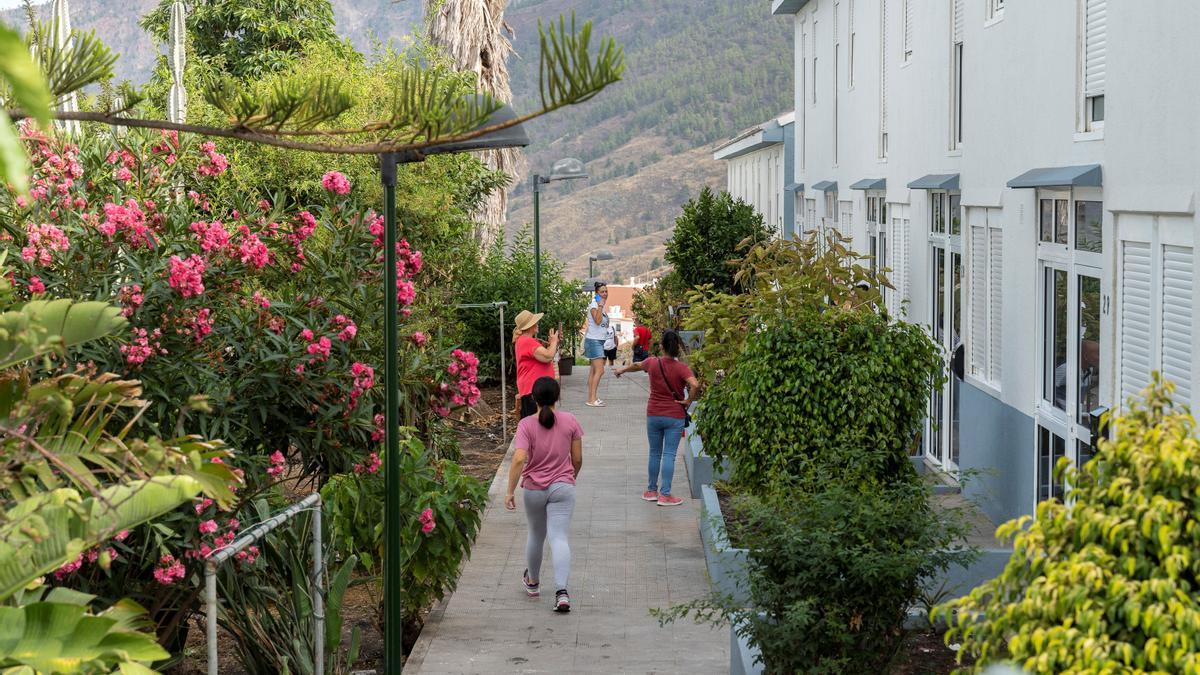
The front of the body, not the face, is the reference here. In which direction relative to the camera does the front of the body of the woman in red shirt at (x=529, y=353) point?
to the viewer's right

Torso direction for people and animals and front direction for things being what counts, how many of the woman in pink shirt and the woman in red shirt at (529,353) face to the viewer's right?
1

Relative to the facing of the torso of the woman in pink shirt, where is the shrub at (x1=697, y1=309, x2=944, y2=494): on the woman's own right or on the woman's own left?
on the woman's own right

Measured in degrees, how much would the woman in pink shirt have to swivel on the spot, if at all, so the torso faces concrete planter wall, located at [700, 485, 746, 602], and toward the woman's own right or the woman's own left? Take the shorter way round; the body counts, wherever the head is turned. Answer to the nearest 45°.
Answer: approximately 90° to the woman's own right

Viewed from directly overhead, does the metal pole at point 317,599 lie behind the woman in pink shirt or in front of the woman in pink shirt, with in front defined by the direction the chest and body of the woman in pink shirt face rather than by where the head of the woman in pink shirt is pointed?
behind

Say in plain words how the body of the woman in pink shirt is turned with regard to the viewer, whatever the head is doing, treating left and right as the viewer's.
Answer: facing away from the viewer

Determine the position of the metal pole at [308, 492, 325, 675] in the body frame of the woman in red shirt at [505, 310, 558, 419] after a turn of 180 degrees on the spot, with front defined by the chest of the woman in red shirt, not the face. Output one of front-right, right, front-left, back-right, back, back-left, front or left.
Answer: left

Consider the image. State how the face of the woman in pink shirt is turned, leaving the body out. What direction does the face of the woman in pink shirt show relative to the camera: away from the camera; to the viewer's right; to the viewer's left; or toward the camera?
away from the camera

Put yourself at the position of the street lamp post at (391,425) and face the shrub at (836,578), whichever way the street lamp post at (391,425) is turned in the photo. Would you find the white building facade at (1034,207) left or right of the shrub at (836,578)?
left

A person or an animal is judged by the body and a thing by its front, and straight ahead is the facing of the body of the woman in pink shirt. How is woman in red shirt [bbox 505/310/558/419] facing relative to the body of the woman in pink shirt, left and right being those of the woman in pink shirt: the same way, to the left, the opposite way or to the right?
to the right

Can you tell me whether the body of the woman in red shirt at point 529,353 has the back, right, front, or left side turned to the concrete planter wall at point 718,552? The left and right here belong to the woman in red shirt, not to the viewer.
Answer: right

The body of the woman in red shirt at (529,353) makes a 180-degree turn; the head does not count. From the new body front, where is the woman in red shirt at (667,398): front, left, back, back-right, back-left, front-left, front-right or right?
back-left

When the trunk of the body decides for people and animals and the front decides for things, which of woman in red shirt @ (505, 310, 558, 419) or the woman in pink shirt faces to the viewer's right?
the woman in red shirt

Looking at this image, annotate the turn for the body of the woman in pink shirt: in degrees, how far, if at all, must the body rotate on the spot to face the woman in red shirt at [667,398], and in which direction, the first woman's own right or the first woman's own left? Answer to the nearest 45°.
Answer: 0° — they already face them
